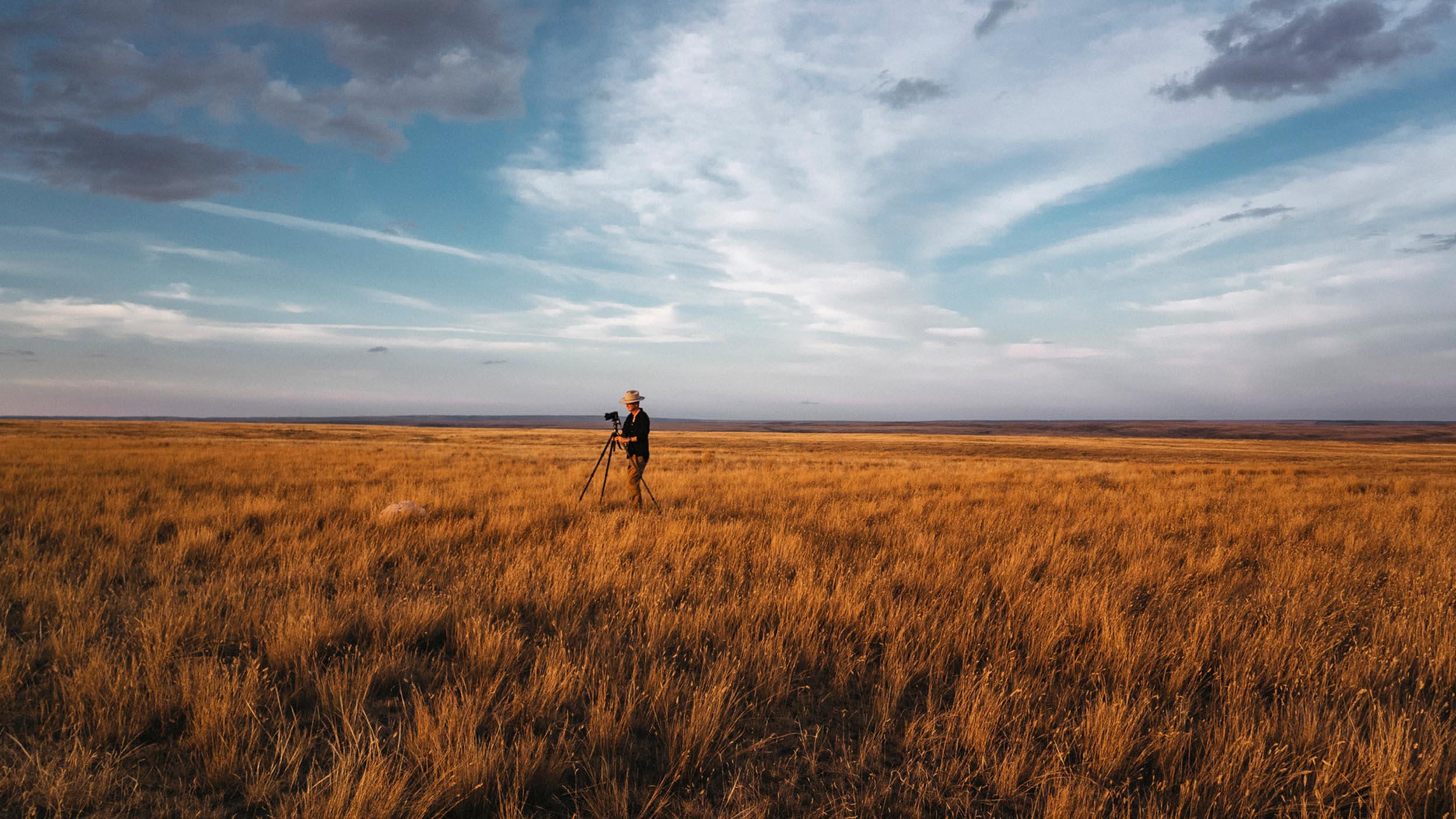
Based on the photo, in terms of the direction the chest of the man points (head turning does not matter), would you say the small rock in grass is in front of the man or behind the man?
in front

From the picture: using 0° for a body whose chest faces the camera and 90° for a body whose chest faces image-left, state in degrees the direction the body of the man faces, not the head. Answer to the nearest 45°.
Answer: approximately 45°
